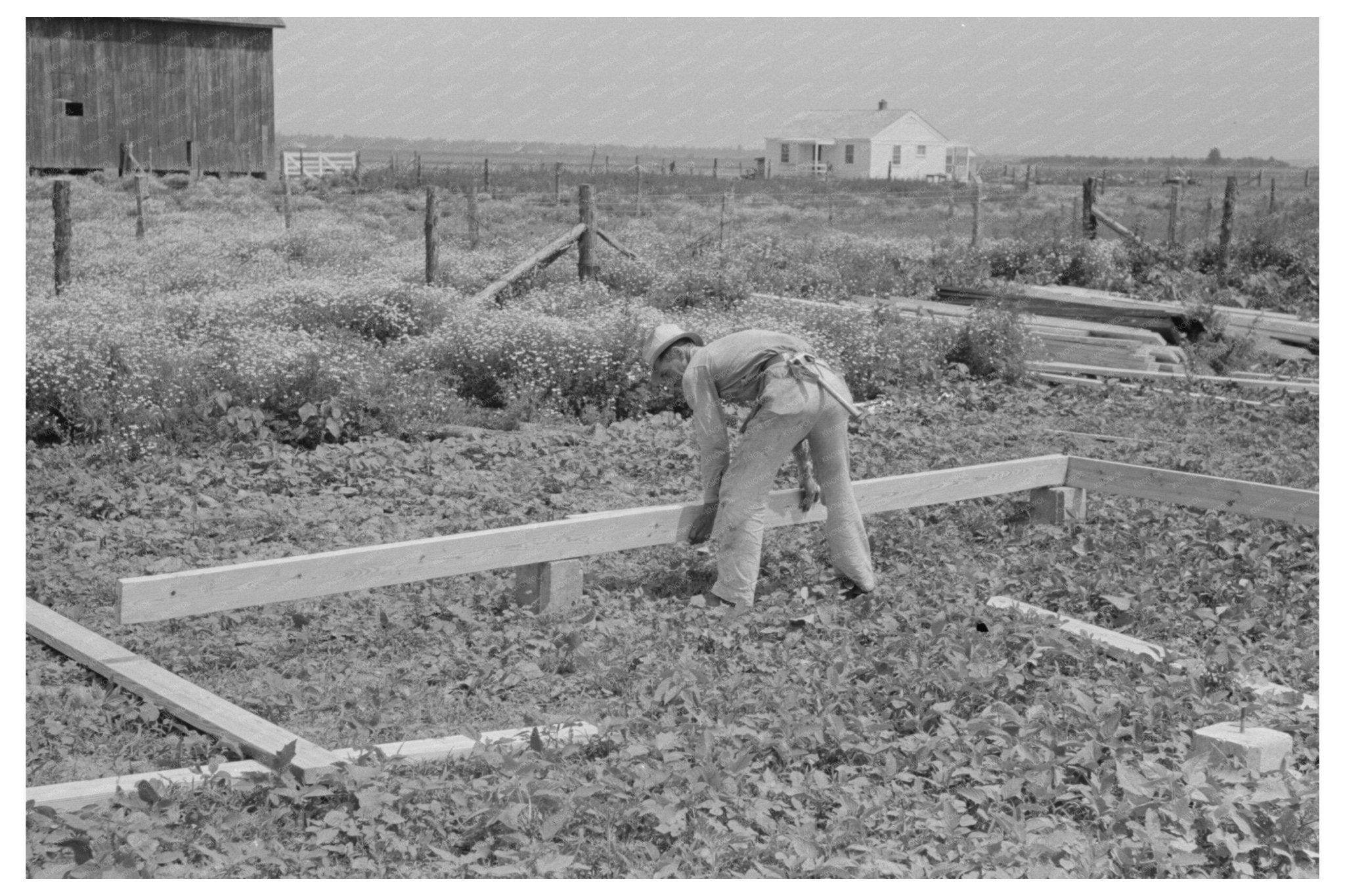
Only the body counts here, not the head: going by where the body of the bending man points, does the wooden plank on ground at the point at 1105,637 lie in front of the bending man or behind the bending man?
behind

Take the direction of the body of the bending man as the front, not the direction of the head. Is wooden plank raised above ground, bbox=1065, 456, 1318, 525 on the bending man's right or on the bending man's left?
on the bending man's right

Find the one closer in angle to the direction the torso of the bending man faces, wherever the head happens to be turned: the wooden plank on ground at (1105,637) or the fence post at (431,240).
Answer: the fence post

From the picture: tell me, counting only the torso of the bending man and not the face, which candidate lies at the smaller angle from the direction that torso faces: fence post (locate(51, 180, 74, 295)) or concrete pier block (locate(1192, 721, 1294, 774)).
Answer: the fence post

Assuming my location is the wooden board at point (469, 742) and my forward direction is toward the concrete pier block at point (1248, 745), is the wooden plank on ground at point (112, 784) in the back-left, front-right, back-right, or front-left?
back-right

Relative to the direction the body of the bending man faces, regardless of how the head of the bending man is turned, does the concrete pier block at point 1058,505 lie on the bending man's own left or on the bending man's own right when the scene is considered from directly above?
on the bending man's own right

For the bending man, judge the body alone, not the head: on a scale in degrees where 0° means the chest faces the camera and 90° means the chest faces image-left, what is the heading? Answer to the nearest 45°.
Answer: approximately 135°

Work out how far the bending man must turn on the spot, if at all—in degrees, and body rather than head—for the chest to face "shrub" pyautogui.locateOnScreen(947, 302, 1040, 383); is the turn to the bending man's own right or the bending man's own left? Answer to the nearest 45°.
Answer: approximately 45° to the bending man's own right
